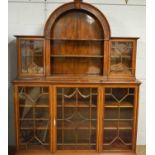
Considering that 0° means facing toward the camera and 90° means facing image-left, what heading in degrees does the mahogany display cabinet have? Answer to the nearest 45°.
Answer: approximately 0°
